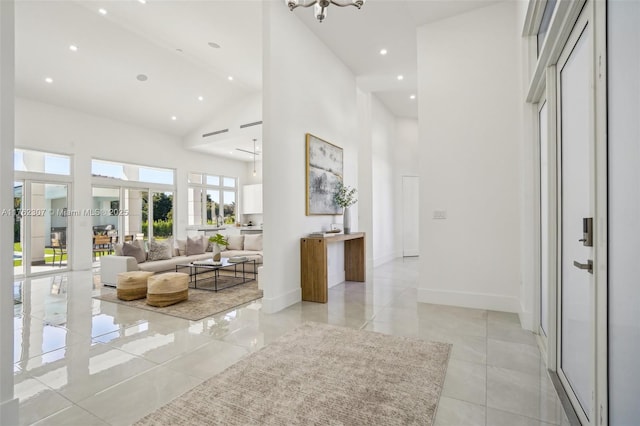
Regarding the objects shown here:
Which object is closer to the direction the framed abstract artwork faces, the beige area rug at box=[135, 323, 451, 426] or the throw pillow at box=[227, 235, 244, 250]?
the beige area rug

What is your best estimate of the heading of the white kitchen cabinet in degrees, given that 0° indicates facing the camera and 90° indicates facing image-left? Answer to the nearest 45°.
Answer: approximately 45°

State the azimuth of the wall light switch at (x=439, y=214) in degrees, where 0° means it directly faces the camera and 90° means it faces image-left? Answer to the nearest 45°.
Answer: approximately 0°

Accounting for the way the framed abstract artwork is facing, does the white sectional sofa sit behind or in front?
behind

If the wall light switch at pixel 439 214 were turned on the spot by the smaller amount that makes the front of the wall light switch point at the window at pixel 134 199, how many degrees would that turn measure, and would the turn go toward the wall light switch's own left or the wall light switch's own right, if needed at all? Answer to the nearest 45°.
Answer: approximately 90° to the wall light switch's own right
